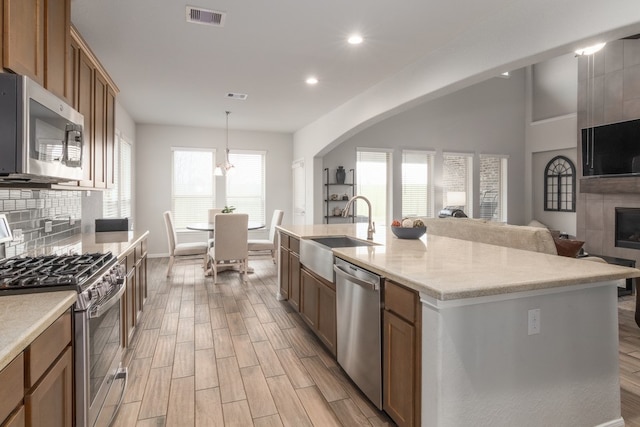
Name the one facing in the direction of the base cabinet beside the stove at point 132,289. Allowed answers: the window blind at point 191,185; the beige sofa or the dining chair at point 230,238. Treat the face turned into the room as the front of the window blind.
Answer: the window blind

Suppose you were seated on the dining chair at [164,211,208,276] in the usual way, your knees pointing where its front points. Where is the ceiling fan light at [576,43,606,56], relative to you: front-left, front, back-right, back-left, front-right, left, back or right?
front-right

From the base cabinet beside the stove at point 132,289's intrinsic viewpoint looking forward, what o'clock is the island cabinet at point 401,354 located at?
the island cabinet at point 401,354 is roughly at 2 o'clock from the base cabinet beside the stove at point 132,289.

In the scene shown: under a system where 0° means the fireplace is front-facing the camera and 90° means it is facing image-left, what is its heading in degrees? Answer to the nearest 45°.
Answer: approximately 45°

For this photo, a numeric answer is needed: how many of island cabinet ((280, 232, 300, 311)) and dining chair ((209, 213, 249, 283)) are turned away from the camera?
1

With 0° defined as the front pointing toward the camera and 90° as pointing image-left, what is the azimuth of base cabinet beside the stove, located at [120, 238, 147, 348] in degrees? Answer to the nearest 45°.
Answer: approximately 270°

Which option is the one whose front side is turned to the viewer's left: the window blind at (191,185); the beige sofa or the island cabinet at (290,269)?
the island cabinet

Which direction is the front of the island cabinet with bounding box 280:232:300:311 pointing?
to the viewer's left

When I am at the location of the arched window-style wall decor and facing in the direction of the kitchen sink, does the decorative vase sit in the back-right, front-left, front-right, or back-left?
front-right

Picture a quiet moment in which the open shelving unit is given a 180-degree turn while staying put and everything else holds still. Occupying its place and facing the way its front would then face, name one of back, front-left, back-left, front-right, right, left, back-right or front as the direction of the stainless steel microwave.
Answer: back

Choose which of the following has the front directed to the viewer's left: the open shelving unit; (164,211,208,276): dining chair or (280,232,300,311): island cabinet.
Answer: the island cabinet

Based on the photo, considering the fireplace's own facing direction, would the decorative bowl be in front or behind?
in front

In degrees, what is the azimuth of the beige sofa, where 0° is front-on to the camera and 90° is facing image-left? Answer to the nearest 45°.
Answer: approximately 225°

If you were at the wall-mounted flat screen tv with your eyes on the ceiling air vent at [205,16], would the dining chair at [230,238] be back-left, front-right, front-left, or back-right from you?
front-right

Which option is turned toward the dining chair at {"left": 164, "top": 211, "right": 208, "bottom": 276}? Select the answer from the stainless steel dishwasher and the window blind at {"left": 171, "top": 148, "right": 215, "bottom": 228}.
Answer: the window blind

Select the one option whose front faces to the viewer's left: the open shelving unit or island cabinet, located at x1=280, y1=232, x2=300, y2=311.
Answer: the island cabinet

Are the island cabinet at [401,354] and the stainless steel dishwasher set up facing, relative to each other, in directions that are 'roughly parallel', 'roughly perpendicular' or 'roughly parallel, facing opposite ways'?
roughly parallel

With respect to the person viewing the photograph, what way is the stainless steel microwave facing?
facing the viewer and to the right of the viewer

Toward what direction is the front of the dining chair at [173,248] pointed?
to the viewer's right

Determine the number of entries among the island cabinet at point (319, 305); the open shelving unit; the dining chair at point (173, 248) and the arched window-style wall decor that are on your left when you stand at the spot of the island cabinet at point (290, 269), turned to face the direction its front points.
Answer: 1

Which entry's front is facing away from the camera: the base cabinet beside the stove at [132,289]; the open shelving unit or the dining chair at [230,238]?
the dining chair
